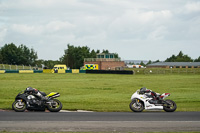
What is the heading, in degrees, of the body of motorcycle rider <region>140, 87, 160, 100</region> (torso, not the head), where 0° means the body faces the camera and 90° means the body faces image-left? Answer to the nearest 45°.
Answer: approximately 90°

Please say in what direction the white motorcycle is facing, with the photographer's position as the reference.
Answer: facing to the left of the viewer
